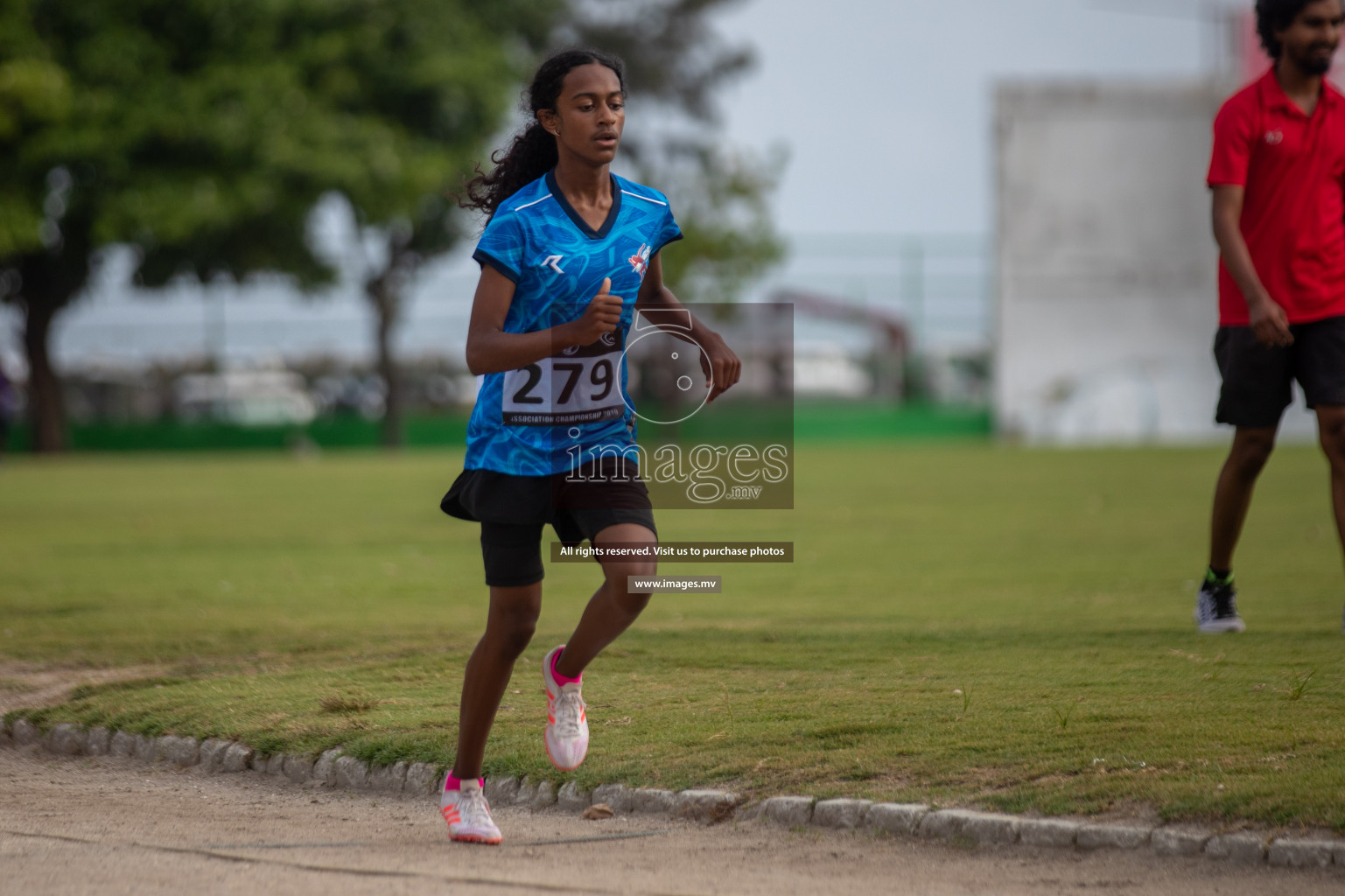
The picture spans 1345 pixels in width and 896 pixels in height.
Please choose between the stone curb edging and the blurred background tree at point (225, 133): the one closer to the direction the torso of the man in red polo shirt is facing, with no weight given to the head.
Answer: the stone curb edging

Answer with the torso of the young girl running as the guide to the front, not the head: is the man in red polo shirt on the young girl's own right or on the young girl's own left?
on the young girl's own left

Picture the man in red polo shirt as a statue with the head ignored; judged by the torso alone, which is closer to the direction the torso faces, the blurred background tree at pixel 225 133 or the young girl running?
the young girl running

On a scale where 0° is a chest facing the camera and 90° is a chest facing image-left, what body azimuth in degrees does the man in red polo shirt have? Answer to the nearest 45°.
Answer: approximately 315°

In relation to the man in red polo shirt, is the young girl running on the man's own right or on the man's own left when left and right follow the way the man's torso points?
on the man's own right

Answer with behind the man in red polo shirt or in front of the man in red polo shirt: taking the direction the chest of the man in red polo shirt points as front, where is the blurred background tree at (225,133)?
behind

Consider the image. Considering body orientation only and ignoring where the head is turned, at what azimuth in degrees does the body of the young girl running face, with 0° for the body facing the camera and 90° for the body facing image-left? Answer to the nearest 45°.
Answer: approximately 315°
